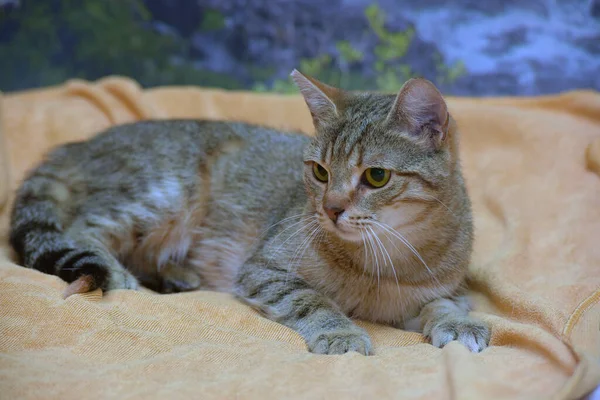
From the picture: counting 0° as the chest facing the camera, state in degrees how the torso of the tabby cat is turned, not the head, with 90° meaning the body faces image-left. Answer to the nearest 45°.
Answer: approximately 315°
